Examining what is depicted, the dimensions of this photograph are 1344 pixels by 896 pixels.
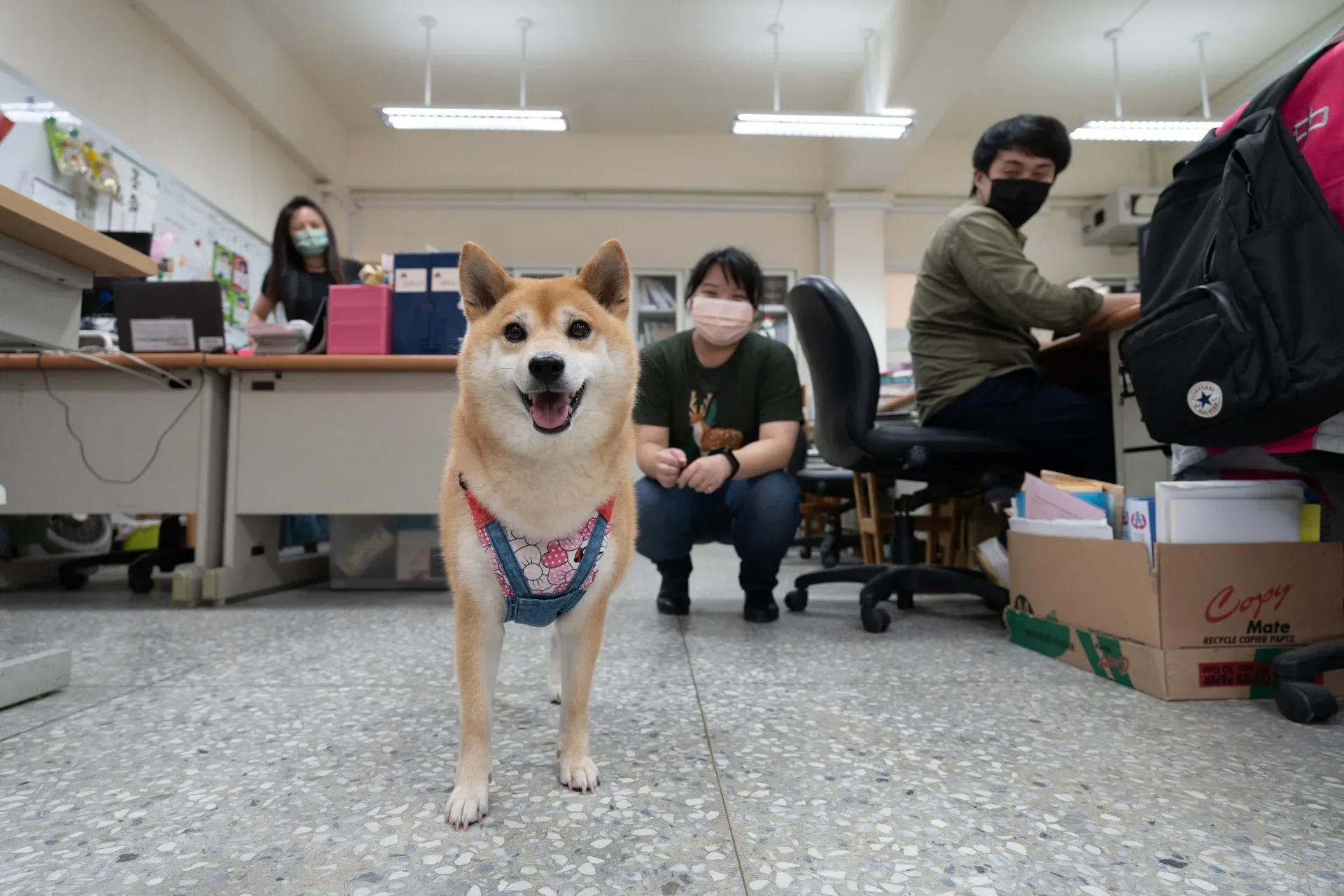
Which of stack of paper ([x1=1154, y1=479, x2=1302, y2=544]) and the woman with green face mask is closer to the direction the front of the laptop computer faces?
the woman with green face mask

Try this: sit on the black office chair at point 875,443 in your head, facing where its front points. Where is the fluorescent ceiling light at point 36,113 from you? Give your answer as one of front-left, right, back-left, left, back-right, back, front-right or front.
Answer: back

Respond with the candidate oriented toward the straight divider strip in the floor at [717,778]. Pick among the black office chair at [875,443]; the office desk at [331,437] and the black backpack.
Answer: the black backpack

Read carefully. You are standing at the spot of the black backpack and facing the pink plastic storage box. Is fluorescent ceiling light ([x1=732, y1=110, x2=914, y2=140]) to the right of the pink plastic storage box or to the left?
right

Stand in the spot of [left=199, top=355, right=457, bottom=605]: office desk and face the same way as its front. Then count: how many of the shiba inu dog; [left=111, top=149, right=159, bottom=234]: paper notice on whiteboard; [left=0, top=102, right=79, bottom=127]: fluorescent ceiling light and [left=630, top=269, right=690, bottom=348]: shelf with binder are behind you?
1

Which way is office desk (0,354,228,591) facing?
away from the camera

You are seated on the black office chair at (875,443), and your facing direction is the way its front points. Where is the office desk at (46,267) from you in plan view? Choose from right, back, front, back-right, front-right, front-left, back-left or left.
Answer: back-right

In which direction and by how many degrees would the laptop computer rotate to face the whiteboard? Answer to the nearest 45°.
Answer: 0° — it already faces it

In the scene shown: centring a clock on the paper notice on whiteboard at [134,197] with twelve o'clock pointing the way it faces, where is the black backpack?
The black backpack is roughly at 1 o'clock from the paper notice on whiteboard.

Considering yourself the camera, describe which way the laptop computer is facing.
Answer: facing away from the viewer

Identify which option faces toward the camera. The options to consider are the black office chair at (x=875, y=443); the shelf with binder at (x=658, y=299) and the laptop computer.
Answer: the shelf with binder
